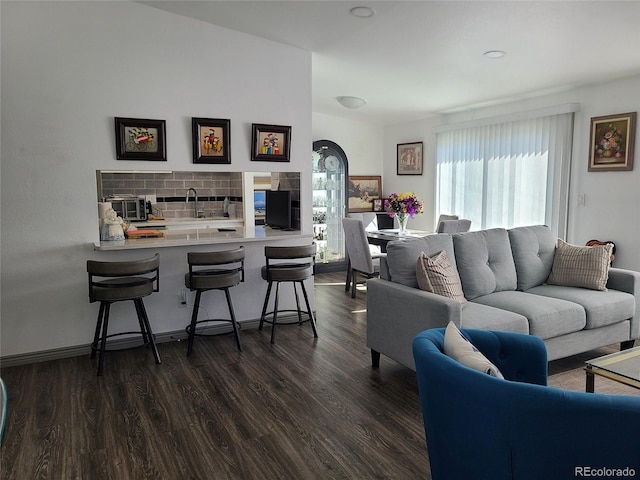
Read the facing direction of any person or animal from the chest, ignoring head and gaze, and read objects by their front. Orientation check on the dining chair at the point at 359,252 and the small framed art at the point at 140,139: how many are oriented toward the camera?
1

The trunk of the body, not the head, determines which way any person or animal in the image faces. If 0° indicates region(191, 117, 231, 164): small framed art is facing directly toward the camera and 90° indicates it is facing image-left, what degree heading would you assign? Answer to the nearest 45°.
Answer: approximately 0°

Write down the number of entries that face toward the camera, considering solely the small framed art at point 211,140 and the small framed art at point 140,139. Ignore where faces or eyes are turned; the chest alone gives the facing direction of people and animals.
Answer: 2

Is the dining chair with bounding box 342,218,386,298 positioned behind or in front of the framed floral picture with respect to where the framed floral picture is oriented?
in front

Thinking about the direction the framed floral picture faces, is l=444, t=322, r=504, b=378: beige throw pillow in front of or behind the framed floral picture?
in front

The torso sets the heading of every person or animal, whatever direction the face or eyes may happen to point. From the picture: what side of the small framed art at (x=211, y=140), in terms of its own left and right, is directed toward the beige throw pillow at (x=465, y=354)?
front
